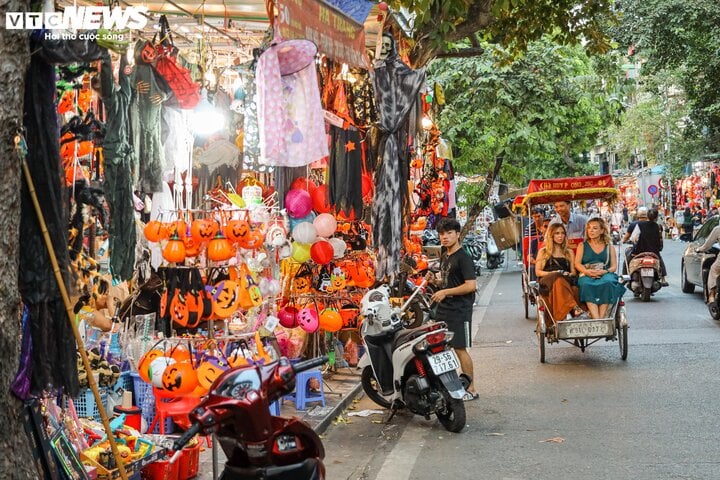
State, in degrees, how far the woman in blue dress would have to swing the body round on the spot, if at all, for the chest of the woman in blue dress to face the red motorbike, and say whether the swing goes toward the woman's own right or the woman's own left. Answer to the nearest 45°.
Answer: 0° — they already face it

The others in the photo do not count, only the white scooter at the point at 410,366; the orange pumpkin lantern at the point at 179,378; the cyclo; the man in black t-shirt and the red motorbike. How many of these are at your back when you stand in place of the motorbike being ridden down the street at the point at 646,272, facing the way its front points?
5

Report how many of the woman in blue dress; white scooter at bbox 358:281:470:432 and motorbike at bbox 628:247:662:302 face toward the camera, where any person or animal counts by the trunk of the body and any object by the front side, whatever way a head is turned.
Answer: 1

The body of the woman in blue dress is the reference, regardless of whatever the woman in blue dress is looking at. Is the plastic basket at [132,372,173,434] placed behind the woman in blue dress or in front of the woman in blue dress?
in front

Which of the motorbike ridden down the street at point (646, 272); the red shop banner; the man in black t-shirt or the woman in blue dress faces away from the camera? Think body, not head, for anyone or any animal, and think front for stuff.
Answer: the motorbike ridden down the street

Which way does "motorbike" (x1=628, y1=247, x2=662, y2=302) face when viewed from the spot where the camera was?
facing away from the viewer

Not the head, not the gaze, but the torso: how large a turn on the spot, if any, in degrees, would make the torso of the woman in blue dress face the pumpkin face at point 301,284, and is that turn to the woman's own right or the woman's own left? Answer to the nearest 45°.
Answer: approximately 45° to the woman's own right

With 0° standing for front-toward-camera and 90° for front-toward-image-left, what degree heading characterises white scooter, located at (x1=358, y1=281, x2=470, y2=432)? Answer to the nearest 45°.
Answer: approximately 135°

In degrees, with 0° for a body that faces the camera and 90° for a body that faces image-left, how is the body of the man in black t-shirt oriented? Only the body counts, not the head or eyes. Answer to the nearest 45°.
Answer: approximately 45°

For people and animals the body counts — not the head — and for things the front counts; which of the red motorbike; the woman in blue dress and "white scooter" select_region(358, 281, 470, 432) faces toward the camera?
the woman in blue dress

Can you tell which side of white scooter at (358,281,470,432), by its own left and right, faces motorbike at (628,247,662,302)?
right

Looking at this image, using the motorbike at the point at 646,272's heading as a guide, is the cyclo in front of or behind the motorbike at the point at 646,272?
behind

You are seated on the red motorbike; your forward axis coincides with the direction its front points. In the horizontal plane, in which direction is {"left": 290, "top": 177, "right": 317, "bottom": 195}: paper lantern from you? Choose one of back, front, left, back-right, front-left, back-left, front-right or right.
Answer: front-right
